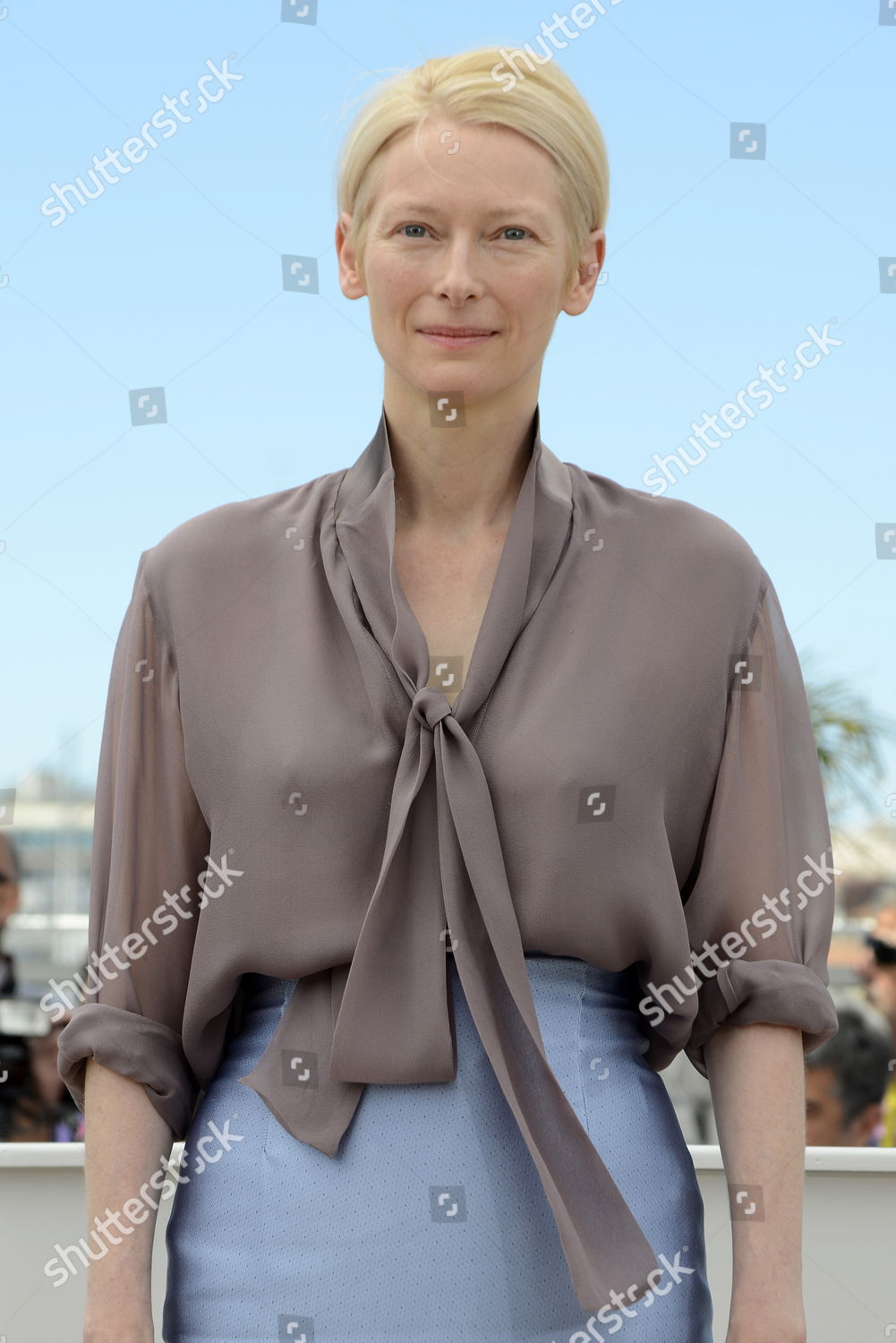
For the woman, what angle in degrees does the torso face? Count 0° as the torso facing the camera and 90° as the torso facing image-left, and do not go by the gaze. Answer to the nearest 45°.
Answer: approximately 0°

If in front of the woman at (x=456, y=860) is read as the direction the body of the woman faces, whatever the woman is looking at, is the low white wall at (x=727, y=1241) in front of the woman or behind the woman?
behind
